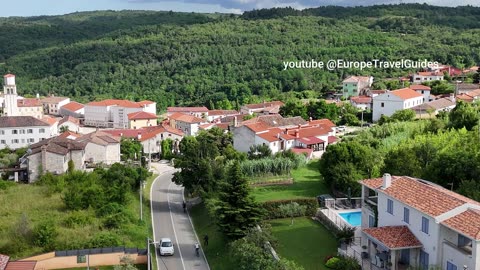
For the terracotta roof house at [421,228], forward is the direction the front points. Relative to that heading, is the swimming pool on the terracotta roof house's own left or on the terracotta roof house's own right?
on the terracotta roof house's own right

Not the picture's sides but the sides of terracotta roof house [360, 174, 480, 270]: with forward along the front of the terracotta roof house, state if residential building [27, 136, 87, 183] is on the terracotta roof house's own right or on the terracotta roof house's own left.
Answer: on the terracotta roof house's own right

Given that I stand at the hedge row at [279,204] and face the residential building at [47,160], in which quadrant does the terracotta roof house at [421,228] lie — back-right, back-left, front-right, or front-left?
back-left

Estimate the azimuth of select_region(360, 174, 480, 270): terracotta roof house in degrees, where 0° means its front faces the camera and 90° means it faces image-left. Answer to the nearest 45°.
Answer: approximately 45°

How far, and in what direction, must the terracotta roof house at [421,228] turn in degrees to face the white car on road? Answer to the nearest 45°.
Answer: approximately 45° to its right

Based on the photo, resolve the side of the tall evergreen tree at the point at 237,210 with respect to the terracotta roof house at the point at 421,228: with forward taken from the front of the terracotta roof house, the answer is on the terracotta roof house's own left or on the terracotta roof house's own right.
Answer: on the terracotta roof house's own right

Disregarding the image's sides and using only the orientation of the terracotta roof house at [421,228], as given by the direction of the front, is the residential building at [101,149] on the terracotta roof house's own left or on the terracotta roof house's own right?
on the terracotta roof house's own right
